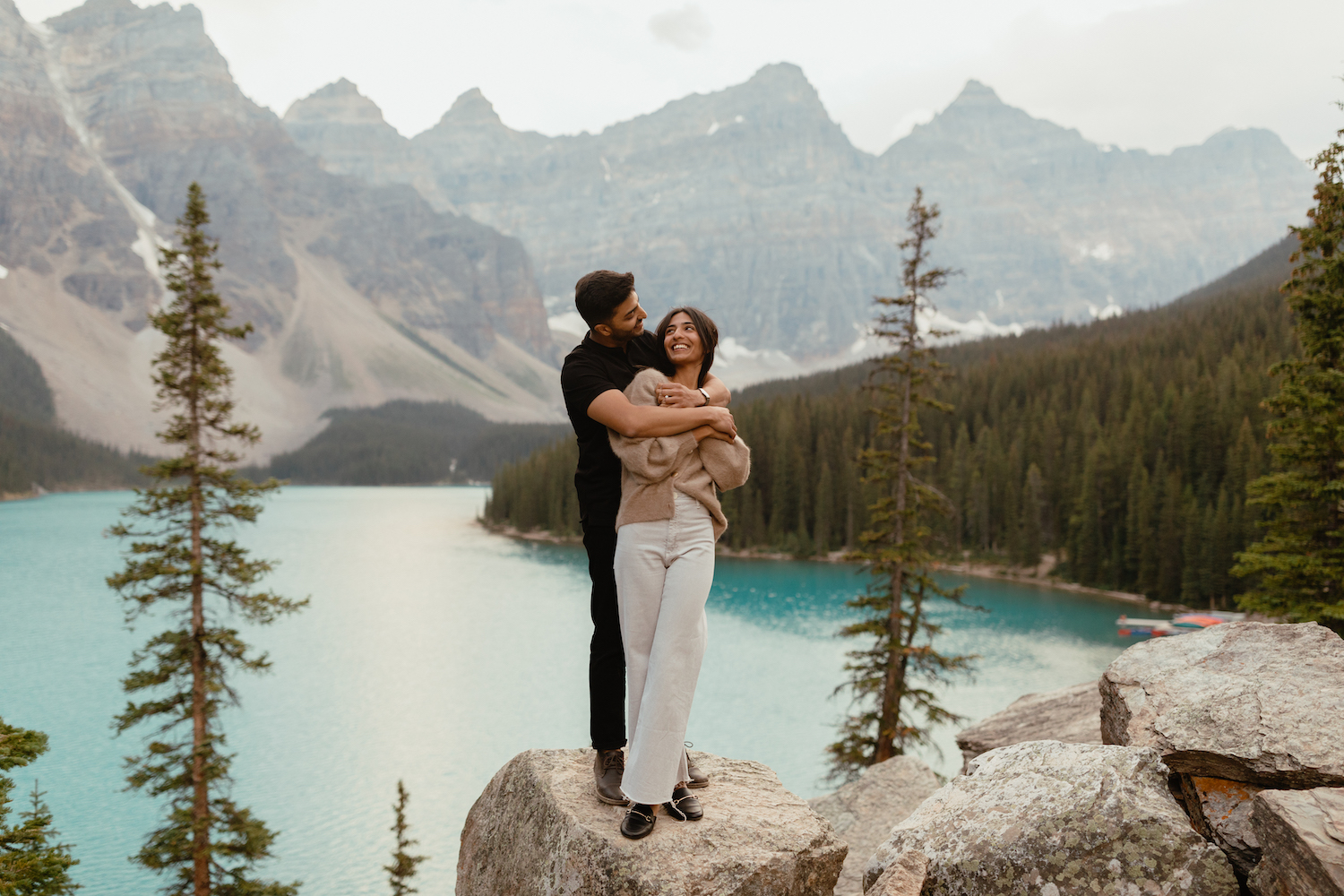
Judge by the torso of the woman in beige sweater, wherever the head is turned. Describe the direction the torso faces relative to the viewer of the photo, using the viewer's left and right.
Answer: facing the viewer

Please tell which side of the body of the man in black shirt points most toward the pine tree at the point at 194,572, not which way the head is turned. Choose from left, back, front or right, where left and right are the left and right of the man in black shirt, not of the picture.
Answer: back

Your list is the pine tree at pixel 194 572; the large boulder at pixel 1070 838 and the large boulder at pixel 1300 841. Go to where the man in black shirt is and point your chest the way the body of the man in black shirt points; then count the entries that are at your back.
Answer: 1

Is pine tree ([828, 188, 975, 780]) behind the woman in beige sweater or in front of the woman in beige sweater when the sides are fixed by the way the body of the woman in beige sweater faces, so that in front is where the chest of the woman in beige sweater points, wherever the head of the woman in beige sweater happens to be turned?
behind

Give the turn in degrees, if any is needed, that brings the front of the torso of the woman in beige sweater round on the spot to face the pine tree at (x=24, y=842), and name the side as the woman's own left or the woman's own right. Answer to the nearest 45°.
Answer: approximately 135° to the woman's own right

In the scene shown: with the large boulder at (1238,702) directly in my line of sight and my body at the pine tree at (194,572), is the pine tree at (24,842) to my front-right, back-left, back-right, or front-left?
front-right

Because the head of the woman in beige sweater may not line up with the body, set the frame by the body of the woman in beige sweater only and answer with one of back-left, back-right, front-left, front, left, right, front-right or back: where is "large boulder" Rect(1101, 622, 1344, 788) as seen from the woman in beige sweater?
left

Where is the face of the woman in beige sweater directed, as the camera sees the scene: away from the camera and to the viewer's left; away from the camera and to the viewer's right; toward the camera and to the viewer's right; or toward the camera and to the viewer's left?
toward the camera and to the viewer's left

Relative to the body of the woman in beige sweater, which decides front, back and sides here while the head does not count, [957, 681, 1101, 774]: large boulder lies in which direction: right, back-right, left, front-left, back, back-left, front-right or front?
back-left
